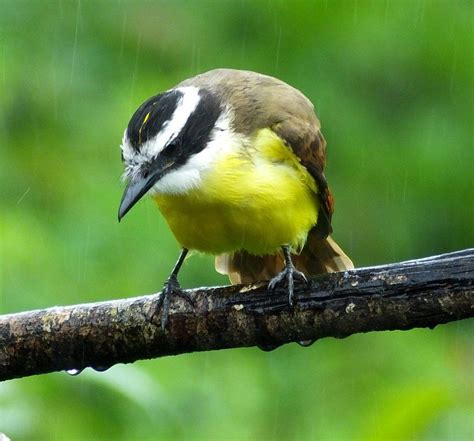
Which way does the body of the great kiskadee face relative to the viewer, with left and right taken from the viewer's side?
facing the viewer and to the left of the viewer
